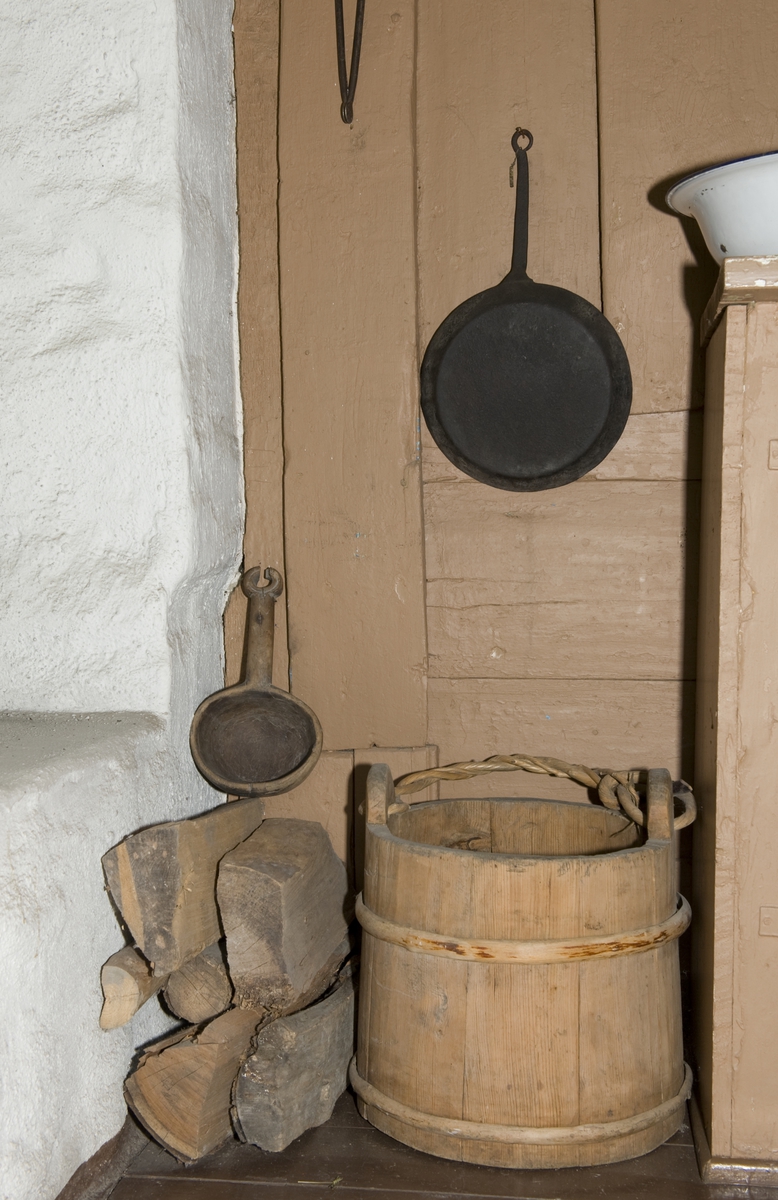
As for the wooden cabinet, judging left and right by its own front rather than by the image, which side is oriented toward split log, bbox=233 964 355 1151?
right

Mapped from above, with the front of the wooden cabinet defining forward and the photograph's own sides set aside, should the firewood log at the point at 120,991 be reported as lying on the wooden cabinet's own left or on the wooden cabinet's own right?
on the wooden cabinet's own right

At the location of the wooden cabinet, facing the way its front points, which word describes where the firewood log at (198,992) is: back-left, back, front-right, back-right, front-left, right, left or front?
right

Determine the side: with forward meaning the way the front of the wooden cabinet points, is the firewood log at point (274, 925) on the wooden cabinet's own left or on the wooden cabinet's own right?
on the wooden cabinet's own right

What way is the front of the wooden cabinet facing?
toward the camera

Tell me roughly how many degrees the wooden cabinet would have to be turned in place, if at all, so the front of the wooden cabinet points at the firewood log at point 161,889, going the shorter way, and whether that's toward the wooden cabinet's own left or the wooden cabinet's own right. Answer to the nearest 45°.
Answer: approximately 90° to the wooden cabinet's own right
